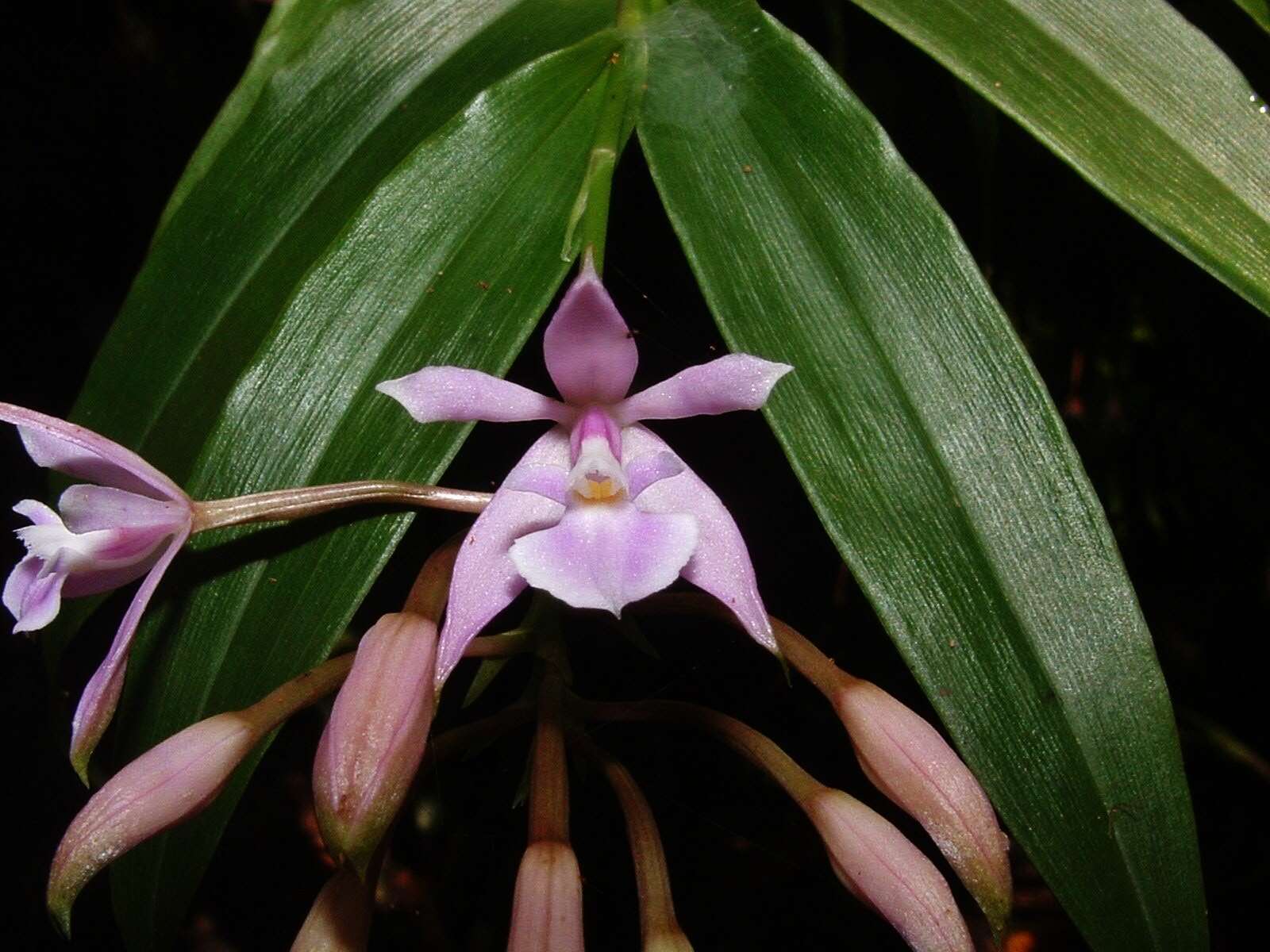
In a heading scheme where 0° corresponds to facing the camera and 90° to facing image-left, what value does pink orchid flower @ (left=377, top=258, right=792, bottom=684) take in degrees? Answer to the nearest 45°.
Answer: approximately 0°
